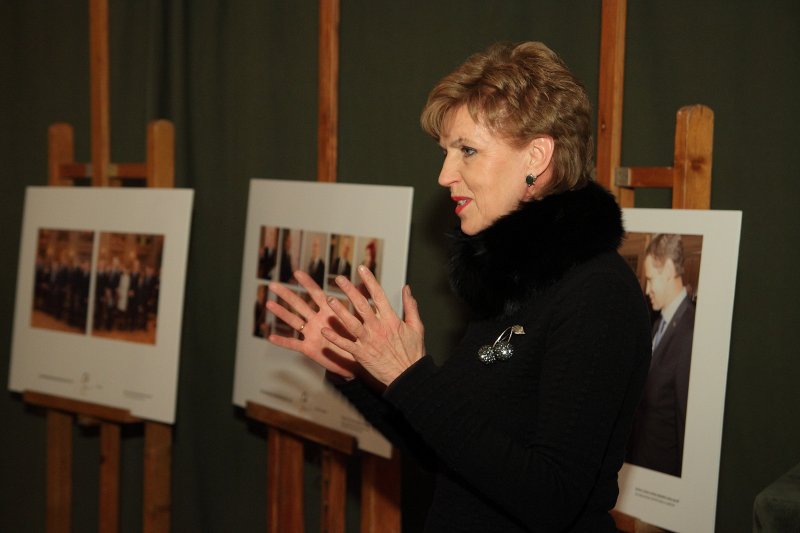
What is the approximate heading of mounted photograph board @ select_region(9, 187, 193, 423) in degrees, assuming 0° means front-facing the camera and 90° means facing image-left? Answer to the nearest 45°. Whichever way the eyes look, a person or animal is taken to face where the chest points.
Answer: approximately 45°

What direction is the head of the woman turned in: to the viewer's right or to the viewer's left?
to the viewer's left

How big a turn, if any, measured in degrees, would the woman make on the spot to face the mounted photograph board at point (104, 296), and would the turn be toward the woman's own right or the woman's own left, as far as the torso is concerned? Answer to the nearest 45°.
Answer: approximately 45° to the woman's own right

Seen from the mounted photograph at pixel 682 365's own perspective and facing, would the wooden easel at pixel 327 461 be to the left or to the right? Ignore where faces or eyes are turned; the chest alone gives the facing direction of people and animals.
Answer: on its right

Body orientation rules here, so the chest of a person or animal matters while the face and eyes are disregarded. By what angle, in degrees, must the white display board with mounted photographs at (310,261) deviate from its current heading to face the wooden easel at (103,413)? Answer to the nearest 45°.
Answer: approximately 90° to its right

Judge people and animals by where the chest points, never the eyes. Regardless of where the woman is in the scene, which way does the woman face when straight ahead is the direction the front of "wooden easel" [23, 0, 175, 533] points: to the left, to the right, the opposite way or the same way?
to the right

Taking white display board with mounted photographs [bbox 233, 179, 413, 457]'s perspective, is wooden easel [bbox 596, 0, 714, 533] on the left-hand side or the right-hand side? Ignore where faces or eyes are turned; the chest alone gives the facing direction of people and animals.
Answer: on its left

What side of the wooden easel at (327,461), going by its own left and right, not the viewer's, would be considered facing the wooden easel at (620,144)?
left

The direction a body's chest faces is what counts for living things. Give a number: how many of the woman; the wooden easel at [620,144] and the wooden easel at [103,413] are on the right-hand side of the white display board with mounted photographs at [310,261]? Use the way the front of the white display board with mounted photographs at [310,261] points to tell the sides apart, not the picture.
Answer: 1

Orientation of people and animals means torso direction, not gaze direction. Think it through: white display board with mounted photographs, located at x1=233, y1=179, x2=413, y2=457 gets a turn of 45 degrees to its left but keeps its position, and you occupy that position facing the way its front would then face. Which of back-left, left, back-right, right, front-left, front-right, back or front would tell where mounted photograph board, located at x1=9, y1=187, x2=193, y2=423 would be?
back-right

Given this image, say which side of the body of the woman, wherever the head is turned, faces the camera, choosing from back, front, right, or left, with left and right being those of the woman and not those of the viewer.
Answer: left

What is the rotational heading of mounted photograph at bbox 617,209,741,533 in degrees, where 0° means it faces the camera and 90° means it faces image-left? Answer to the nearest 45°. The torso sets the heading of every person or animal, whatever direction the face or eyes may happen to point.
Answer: approximately 45°

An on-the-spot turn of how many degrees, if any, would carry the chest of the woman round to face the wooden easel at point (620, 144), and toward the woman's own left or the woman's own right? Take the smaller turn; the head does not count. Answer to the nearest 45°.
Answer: approximately 135° to the woman's own right

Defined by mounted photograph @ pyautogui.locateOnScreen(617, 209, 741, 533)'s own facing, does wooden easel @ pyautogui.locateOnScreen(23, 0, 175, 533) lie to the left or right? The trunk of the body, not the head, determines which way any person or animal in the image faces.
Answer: on its right

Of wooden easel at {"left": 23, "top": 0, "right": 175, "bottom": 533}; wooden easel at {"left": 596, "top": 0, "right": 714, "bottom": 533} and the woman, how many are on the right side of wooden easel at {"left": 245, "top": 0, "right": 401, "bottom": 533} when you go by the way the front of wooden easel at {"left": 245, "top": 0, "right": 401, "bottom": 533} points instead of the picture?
1

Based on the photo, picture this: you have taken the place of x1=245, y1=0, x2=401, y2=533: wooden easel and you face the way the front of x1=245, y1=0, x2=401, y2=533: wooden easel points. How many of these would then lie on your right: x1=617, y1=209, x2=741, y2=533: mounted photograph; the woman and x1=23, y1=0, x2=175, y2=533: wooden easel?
1
